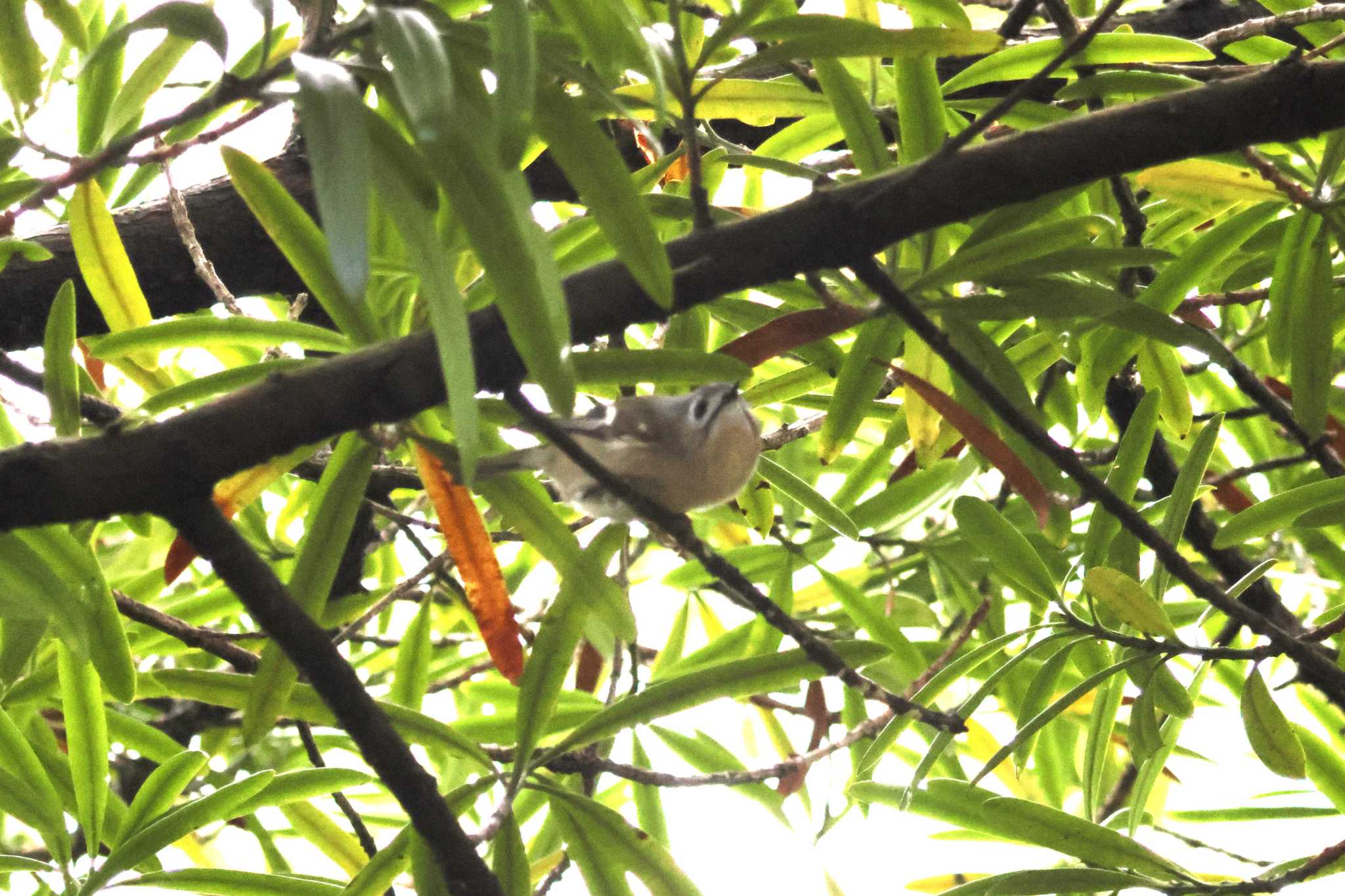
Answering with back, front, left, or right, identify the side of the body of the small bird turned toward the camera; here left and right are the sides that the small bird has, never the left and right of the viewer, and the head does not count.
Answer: right
